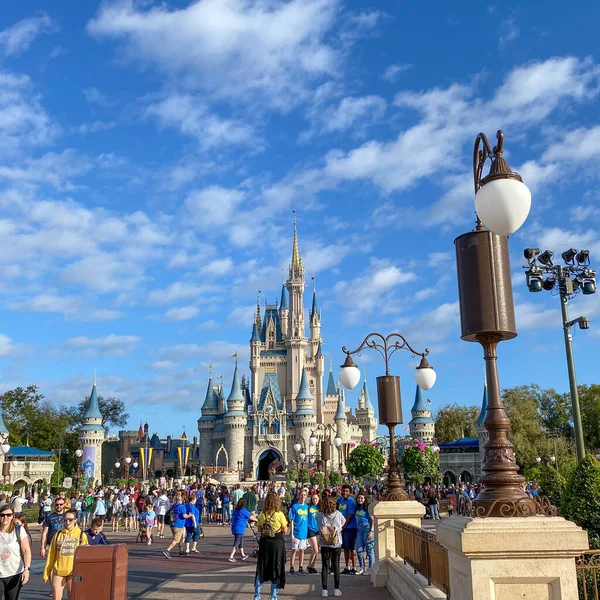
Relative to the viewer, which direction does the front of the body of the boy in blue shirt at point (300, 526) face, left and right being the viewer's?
facing the viewer

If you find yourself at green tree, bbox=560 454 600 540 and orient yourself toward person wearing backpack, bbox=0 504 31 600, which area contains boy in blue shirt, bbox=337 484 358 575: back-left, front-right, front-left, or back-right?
front-right

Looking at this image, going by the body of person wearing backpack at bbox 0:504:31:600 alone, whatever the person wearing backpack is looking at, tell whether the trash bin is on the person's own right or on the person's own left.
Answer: on the person's own left

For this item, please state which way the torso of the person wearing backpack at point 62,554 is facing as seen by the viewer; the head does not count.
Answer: toward the camera

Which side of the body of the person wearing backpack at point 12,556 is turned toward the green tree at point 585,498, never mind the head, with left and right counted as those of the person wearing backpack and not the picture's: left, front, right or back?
left

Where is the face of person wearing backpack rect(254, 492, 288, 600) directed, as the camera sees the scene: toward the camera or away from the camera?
away from the camera

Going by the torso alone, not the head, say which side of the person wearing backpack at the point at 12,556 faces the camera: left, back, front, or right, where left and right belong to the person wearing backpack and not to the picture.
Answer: front

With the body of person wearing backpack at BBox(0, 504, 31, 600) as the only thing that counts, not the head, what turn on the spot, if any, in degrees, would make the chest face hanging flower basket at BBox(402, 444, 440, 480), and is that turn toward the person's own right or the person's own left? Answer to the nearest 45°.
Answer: approximately 135° to the person's own left

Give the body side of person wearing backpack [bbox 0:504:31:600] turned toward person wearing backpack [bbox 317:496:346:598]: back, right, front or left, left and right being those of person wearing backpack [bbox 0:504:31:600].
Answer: left

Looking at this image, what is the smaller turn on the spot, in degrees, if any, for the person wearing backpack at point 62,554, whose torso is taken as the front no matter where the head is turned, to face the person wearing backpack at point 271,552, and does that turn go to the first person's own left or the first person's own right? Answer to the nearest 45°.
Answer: approximately 90° to the first person's own left
